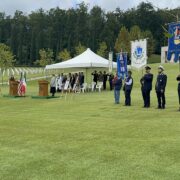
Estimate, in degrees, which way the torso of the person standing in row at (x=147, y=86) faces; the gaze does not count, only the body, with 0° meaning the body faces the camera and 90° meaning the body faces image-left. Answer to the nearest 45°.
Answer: approximately 45°

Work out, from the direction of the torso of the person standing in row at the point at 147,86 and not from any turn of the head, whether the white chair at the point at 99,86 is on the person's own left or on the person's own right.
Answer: on the person's own right

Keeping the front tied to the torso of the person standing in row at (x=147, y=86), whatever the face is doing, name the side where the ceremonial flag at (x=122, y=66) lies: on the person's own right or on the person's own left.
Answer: on the person's own right

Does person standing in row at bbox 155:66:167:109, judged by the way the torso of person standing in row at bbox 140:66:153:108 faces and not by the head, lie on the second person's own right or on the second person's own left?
on the second person's own left

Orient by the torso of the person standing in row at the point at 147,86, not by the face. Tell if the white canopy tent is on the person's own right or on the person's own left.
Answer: on the person's own right

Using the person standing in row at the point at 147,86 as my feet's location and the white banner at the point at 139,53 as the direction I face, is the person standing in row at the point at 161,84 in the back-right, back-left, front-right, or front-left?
back-right
